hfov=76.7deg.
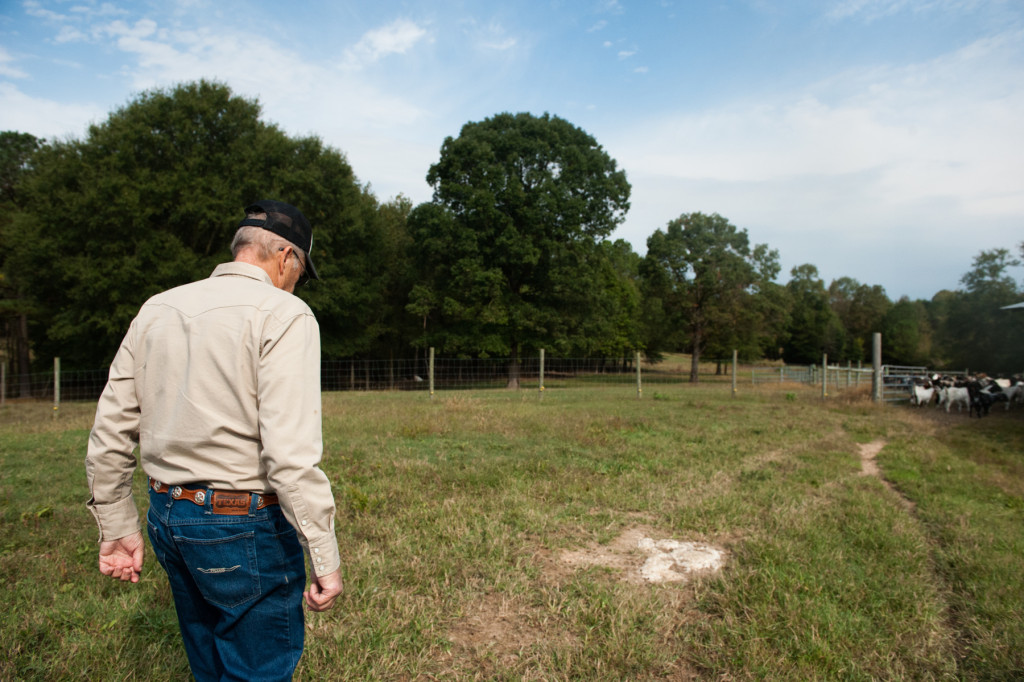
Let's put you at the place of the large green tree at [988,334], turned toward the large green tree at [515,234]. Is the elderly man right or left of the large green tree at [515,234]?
left

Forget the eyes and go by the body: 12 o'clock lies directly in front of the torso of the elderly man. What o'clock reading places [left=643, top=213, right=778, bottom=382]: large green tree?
The large green tree is roughly at 12 o'clock from the elderly man.

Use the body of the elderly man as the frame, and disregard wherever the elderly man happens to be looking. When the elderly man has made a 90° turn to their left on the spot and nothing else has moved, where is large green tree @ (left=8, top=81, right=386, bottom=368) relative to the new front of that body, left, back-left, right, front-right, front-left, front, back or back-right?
front-right

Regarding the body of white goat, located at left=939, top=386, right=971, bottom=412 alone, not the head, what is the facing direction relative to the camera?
to the viewer's left

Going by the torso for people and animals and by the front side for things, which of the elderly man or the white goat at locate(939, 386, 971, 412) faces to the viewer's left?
the white goat

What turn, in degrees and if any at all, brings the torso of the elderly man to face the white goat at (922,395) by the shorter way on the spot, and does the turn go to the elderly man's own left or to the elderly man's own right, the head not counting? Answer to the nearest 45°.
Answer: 0° — they already face it

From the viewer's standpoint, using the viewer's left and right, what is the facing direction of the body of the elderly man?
facing away from the viewer and to the right of the viewer

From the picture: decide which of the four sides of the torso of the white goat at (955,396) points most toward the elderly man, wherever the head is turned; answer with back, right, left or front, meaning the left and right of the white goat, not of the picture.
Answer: left

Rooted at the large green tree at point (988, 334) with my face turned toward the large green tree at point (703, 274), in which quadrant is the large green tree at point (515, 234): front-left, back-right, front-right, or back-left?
front-left

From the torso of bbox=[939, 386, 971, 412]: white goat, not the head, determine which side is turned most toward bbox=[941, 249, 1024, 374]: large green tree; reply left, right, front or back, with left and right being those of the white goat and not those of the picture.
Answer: right

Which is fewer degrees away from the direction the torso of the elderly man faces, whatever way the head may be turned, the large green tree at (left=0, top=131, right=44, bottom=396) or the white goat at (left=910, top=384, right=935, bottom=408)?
the white goat

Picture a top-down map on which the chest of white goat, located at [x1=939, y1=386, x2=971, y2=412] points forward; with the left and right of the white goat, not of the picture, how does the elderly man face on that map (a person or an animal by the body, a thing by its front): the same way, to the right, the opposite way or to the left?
to the right

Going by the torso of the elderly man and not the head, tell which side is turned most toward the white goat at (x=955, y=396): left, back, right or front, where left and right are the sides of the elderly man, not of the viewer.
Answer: front

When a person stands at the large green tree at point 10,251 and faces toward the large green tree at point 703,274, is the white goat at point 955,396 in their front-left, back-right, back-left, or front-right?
front-right

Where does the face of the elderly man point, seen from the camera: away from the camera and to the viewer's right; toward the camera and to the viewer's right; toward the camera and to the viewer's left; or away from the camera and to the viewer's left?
away from the camera and to the viewer's right

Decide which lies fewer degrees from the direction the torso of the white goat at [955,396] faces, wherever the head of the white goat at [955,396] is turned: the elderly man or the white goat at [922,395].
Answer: the white goat

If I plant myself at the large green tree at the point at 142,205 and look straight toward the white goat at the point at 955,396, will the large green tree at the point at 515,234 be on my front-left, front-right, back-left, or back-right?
front-left

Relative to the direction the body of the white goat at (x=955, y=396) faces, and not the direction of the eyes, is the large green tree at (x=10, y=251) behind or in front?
in front

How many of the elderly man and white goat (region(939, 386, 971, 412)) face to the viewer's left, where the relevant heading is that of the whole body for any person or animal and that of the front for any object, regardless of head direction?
1

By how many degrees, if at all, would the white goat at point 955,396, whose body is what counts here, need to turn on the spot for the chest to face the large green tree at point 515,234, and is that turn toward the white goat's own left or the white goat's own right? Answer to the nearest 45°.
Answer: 0° — it already faces it
